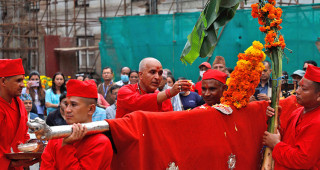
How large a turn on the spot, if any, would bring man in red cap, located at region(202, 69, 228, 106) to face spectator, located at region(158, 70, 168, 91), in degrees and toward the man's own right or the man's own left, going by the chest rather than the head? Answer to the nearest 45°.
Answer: approximately 135° to the man's own right

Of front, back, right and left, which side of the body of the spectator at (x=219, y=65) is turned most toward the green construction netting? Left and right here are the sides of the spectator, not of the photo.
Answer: back

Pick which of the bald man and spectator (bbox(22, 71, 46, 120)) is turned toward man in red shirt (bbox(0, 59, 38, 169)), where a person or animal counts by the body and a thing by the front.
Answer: the spectator

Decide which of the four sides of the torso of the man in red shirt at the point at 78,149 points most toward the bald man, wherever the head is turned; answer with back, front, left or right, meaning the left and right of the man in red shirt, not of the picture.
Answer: back

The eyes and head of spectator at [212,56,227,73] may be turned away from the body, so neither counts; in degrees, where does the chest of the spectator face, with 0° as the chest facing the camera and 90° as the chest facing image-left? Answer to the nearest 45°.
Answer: approximately 0°

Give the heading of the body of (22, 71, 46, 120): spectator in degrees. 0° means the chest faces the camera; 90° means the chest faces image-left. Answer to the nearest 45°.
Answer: approximately 0°

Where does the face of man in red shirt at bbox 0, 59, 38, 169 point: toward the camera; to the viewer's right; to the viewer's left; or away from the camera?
to the viewer's right

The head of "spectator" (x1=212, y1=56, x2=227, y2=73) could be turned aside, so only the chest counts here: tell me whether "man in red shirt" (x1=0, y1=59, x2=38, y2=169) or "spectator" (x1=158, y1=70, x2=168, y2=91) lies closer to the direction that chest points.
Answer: the man in red shirt

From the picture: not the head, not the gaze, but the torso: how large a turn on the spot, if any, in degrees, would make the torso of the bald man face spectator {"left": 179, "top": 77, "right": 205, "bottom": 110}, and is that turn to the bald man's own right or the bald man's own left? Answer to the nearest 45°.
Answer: approximately 135° to the bald man's own left

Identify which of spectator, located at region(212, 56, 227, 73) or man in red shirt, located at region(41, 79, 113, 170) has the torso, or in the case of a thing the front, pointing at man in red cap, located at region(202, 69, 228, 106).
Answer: the spectator

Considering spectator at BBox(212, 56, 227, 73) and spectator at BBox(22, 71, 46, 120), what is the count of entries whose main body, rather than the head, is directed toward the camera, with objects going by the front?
2
